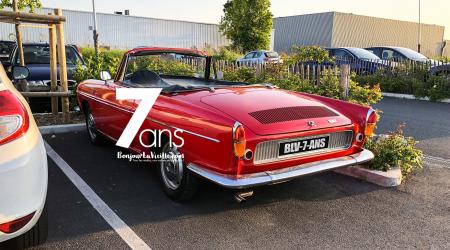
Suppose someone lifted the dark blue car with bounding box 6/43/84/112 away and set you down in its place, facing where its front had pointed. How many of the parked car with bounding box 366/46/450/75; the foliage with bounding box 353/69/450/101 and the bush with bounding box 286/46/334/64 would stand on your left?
3

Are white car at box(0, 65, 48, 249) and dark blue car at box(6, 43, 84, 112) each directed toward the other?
yes

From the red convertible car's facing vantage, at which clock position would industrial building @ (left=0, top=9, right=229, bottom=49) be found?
The industrial building is roughly at 1 o'clock from the red convertible car.

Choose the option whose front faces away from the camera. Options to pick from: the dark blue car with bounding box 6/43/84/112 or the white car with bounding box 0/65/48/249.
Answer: the white car

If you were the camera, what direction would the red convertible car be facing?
facing away from the viewer and to the left of the viewer

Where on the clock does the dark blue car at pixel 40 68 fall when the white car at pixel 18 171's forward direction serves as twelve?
The dark blue car is roughly at 12 o'clock from the white car.

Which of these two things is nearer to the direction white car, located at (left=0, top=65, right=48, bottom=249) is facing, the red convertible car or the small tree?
the small tree

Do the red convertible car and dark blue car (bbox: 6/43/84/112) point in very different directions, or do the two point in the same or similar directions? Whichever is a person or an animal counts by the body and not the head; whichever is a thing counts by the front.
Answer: very different directions

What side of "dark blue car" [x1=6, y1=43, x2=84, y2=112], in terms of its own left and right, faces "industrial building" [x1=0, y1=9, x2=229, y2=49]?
back

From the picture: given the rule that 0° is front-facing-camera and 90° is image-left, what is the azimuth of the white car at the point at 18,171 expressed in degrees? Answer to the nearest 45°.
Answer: approximately 180°

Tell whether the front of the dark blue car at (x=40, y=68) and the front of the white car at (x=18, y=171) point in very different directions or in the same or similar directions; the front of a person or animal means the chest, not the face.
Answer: very different directions

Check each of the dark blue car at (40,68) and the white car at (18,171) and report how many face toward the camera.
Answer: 1
